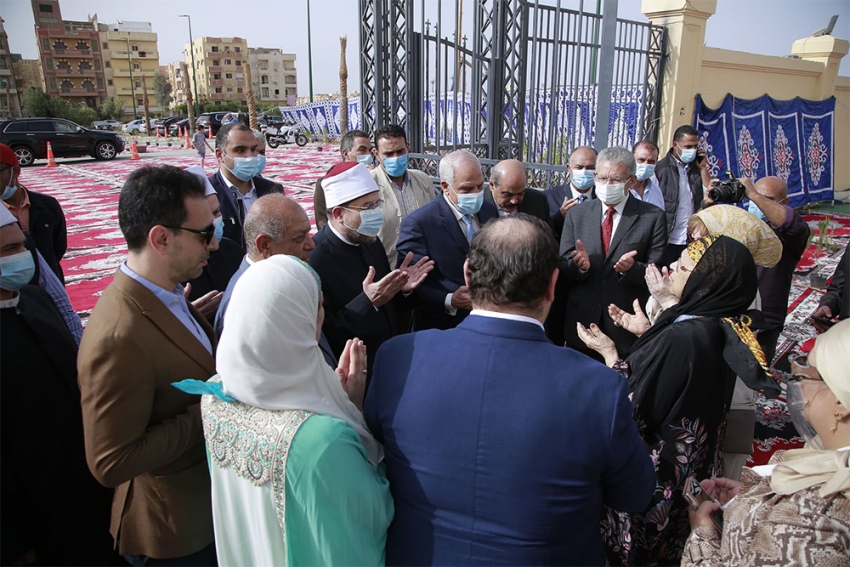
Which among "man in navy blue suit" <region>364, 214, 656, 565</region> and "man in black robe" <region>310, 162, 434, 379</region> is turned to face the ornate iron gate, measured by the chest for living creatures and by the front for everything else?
the man in navy blue suit

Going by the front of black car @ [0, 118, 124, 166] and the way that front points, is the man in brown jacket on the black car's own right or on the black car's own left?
on the black car's own right

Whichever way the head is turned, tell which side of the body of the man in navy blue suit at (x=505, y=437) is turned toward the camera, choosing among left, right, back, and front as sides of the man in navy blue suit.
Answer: back

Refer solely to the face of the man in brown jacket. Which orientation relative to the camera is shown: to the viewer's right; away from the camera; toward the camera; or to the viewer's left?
to the viewer's right

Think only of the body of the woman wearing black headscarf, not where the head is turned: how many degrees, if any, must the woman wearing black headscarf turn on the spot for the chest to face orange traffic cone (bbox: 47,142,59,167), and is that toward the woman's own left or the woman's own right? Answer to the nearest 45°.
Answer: approximately 45° to the woman's own right

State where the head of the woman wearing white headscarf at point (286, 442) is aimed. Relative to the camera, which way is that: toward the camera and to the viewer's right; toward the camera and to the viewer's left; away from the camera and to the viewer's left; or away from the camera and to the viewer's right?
away from the camera and to the viewer's right

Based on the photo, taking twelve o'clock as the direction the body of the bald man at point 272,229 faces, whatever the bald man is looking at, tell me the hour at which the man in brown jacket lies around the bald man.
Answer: The man in brown jacket is roughly at 4 o'clock from the bald man.

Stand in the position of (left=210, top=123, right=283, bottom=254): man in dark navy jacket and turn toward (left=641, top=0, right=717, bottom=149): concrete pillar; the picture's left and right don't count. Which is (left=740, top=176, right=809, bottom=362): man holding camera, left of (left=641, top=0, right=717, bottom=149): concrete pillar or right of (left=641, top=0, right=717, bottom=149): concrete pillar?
right

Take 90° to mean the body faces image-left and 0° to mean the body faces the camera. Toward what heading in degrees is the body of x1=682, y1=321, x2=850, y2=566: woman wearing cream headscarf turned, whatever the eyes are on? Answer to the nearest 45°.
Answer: approximately 90°

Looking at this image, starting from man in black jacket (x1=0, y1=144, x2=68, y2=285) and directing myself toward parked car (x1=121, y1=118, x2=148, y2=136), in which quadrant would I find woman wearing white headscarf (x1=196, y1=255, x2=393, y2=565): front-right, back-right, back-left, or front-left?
back-right

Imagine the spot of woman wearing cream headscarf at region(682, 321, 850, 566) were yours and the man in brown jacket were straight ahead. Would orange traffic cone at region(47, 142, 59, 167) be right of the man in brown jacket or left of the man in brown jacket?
right
